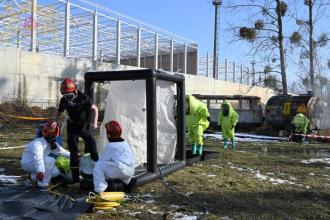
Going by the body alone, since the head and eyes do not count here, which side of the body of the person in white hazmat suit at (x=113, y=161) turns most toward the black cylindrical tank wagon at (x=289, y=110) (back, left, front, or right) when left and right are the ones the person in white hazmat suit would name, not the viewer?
right

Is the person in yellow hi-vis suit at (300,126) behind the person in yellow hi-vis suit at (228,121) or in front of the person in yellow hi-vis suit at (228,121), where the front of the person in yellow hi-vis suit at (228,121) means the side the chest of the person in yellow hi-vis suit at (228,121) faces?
behind

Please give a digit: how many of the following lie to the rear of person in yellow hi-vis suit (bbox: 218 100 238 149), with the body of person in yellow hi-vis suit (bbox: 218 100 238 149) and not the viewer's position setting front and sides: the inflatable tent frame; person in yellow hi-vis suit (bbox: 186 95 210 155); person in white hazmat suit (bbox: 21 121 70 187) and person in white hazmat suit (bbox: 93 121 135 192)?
0

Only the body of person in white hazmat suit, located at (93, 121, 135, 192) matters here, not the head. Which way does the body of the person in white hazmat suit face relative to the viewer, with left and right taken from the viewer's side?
facing away from the viewer and to the left of the viewer

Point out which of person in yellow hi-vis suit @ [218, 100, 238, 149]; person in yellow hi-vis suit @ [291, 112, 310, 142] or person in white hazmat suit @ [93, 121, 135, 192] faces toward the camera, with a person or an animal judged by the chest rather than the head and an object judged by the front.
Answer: person in yellow hi-vis suit @ [218, 100, 238, 149]

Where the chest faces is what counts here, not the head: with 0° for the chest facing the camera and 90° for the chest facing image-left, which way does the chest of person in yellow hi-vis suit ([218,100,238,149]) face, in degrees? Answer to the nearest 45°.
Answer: approximately 0°
